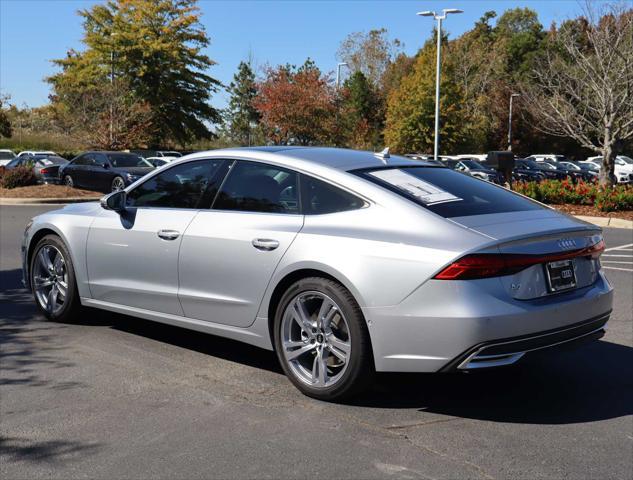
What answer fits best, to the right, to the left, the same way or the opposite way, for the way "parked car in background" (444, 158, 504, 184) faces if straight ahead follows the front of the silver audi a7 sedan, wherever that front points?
the opposite way

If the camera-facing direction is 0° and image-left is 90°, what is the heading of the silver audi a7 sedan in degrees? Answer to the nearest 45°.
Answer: approximately 135°

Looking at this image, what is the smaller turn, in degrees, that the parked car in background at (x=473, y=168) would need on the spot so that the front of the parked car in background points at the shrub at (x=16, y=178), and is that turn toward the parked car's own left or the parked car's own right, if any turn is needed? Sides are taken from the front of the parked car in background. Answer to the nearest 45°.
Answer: approximately 90° to the parked car's own right

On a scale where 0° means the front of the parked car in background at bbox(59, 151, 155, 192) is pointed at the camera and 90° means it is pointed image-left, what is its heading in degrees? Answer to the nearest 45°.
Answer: approximately 315°

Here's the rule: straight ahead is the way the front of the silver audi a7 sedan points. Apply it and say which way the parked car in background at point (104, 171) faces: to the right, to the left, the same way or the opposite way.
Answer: the opposite way

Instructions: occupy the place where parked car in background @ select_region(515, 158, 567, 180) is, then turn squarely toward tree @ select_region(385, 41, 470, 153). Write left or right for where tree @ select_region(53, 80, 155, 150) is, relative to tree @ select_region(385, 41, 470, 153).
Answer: left

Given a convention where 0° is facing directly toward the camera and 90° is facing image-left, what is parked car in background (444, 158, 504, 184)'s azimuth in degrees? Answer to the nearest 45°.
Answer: approximately 315°

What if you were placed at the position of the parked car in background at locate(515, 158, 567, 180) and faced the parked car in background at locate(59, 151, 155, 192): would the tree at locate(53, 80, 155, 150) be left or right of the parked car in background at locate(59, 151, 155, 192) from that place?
right

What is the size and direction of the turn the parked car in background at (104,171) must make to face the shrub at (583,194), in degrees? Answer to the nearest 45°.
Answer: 0° — it already faces it

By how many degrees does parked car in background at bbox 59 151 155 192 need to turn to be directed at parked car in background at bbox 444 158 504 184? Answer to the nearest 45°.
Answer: approximately 45° to its left

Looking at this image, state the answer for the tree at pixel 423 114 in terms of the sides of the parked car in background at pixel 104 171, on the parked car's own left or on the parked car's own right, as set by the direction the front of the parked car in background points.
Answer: on the parked car's own left
